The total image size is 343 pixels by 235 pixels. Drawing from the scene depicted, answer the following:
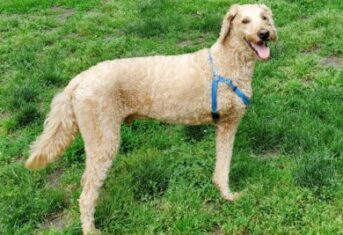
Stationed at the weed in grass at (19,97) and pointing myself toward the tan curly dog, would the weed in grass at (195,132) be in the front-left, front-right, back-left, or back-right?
front-left

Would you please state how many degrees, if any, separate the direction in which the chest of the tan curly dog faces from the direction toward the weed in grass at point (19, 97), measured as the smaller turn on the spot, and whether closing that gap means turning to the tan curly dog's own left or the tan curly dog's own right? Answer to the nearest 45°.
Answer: approximately 135° to the tan curly dog's own left

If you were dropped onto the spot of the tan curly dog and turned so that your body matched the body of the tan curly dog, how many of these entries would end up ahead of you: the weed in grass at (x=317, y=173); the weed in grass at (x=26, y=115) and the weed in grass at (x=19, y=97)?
1

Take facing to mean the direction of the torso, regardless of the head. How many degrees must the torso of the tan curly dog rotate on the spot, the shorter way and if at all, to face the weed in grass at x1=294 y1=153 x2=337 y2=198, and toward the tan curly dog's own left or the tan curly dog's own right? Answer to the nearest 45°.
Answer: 0° — it already faces it

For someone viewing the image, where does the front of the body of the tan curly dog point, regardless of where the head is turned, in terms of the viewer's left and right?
facing to the right of the viewer

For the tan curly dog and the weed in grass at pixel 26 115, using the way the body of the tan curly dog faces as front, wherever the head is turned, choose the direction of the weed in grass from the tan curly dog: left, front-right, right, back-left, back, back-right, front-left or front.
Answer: back-left

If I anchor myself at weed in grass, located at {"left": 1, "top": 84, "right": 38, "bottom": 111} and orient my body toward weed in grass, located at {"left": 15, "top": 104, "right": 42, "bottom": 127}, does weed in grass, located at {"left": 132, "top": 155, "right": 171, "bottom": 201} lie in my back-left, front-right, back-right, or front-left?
front-left

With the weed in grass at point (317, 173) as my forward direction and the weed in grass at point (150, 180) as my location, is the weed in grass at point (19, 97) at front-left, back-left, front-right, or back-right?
back-left

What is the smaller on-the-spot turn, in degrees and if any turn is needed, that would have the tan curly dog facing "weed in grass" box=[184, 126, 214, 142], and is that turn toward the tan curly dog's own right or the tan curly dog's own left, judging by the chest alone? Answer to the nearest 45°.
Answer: approximately 45° to the tan curly dog's own left

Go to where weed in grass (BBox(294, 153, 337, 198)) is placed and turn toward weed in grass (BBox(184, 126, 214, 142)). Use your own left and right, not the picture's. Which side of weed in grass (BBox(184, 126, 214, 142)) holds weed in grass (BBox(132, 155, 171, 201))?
left
